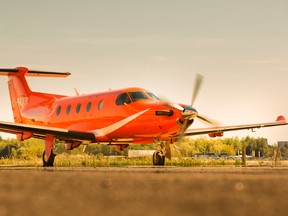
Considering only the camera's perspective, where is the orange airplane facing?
facing the viewer and to the right of the viewer
